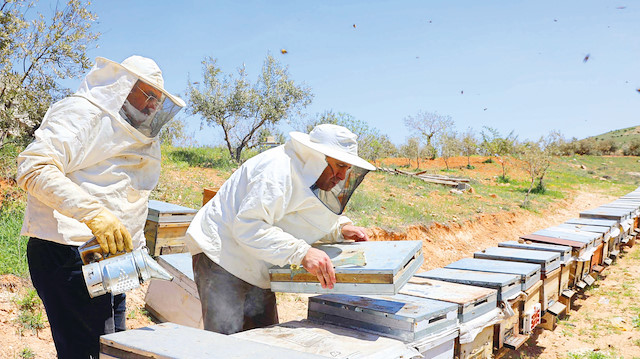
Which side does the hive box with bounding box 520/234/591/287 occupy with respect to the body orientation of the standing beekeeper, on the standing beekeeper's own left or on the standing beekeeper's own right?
on the standing beekeeper's own left

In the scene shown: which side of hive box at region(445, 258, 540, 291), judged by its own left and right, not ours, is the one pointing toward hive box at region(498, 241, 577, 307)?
left

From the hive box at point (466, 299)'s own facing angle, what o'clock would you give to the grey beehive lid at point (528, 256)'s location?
the grey beehive lid at point (528, 256) is roughly at 8 o'clock from the hive box at point (466, 299).

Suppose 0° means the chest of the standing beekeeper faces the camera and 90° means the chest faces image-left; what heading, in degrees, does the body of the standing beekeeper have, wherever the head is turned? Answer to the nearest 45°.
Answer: approximately 315°

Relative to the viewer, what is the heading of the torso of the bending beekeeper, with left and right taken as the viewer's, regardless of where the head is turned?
facing to the right of the viewer

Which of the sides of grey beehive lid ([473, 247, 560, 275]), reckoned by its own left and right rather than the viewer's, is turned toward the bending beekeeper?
right

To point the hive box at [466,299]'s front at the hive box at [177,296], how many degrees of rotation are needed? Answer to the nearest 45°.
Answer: approximately 135° to its right

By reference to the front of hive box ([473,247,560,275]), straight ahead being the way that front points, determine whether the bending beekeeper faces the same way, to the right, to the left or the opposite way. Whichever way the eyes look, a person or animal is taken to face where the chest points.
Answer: to the left
